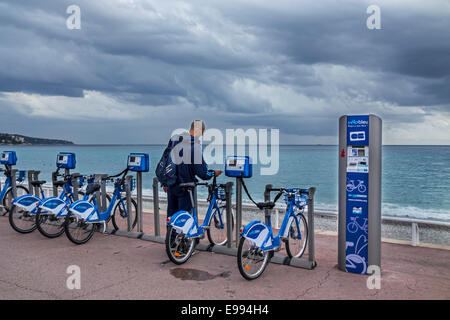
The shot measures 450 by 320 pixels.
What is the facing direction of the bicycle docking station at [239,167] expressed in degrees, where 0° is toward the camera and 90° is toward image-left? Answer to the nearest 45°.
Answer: approximately 45°

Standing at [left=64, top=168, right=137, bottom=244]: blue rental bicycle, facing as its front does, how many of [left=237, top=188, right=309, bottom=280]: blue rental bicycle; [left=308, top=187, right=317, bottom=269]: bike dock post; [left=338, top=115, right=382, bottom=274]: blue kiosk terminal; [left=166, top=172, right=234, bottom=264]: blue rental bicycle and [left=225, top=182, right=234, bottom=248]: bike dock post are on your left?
0

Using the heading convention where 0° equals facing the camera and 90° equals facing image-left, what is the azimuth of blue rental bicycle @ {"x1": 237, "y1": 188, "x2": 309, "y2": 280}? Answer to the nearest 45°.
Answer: approximately 225°

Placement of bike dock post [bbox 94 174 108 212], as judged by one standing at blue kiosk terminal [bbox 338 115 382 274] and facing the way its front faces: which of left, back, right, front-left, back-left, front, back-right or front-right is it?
right

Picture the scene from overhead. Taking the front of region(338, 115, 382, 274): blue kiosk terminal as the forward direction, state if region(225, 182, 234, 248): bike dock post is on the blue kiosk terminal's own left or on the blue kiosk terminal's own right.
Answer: on the blue kiosk terminal's own right

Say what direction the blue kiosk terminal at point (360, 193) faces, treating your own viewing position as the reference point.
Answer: facing the viewer

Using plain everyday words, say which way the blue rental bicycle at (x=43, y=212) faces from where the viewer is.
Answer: facing away from the viewer and to the right of the viewer

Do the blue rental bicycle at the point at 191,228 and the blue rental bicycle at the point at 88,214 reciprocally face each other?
no

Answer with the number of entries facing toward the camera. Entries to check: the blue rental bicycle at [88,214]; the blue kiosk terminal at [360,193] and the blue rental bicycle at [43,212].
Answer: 1

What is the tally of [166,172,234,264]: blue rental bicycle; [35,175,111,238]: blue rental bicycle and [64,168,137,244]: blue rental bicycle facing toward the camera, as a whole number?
0

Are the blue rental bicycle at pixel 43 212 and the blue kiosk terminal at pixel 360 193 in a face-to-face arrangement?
no

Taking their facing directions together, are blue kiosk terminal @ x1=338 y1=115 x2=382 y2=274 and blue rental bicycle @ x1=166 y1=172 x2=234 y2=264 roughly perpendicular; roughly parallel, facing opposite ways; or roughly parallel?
roughly parallel, facing opposite ways

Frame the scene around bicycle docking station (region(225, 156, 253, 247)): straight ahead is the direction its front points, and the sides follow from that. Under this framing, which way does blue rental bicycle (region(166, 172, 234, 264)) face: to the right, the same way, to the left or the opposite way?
the opposite way

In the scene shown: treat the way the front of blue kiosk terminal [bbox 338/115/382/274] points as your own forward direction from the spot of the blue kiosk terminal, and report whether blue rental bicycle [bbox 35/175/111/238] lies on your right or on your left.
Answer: on your right

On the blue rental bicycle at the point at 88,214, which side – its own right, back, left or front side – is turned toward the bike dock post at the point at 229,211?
right

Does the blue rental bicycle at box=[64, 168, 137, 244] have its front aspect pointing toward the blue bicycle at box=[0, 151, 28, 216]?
no
